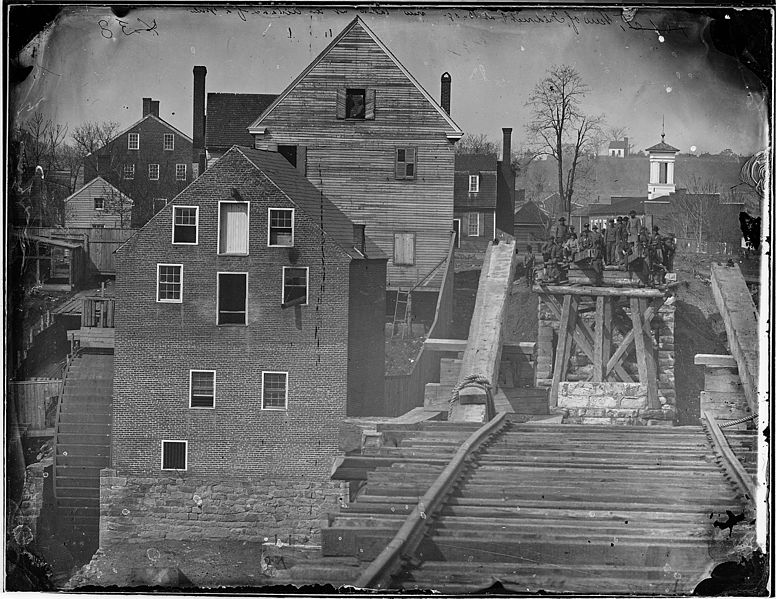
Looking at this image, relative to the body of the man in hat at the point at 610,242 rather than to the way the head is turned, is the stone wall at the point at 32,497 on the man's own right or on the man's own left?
on the man's own right

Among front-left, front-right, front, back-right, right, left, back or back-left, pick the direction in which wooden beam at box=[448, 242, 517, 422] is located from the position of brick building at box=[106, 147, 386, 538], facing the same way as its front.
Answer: left

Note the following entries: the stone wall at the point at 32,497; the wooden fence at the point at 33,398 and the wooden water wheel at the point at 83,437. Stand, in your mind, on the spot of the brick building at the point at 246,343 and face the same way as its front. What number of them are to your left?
0

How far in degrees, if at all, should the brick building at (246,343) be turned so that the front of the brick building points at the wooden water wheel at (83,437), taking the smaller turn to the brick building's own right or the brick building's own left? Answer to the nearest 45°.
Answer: approximately 90° to the brick building's own right

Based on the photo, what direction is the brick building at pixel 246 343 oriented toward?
toward the camera

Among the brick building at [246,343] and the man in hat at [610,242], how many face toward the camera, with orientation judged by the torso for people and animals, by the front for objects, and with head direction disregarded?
2

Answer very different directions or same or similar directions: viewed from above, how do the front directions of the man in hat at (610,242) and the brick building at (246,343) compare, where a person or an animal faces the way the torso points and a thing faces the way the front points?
same or similar directions

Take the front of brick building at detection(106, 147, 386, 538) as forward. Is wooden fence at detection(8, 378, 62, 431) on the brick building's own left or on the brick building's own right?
on the brick building's own right

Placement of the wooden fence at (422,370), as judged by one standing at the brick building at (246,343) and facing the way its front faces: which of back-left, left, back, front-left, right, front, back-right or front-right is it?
left

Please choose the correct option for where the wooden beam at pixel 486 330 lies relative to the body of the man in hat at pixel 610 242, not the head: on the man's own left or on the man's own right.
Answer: on the man's own right

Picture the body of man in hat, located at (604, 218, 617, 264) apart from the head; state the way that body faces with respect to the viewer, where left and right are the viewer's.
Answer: facing the viewer
